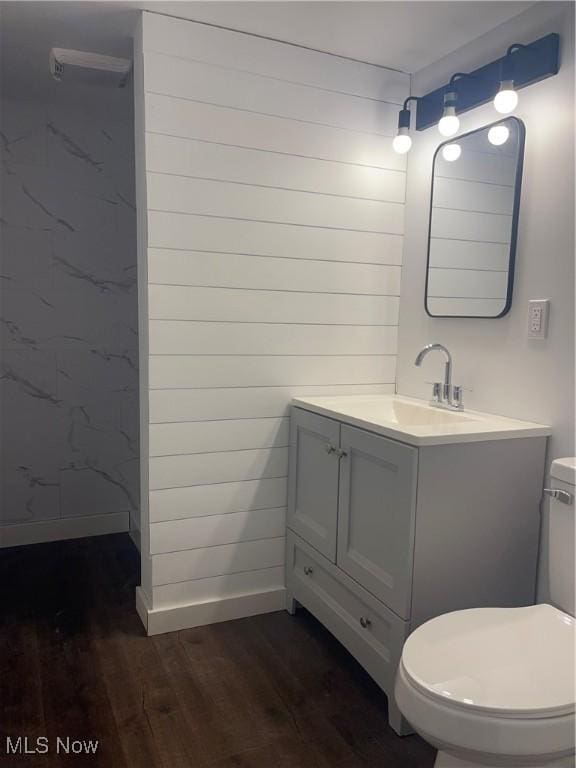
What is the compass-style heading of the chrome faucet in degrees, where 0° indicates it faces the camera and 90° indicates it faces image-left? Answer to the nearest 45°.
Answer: approximately 45°

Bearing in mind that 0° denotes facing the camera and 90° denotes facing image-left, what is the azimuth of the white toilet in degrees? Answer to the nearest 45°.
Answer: approximately 45°

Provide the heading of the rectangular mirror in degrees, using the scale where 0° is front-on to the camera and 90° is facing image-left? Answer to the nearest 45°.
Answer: approximately 45°

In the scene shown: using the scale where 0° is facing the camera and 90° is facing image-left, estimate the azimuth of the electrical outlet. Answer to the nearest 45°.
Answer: approximately 45°
